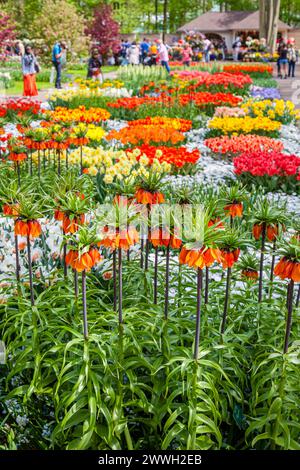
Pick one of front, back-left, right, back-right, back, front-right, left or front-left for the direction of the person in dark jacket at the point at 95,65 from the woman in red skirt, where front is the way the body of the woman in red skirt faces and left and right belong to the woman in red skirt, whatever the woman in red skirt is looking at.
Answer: left

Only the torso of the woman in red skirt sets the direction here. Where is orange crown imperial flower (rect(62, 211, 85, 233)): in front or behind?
in front

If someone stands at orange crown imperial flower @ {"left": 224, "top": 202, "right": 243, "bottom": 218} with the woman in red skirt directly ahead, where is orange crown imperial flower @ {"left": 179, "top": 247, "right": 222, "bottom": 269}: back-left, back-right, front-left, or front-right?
back-left

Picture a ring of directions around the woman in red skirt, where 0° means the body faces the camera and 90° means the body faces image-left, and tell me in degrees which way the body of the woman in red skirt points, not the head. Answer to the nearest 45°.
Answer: approximately 315°

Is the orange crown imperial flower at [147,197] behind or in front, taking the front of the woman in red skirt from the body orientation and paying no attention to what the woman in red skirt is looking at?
in front

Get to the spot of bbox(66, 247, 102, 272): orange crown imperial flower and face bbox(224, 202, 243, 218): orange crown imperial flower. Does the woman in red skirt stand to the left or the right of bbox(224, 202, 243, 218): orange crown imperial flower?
left
